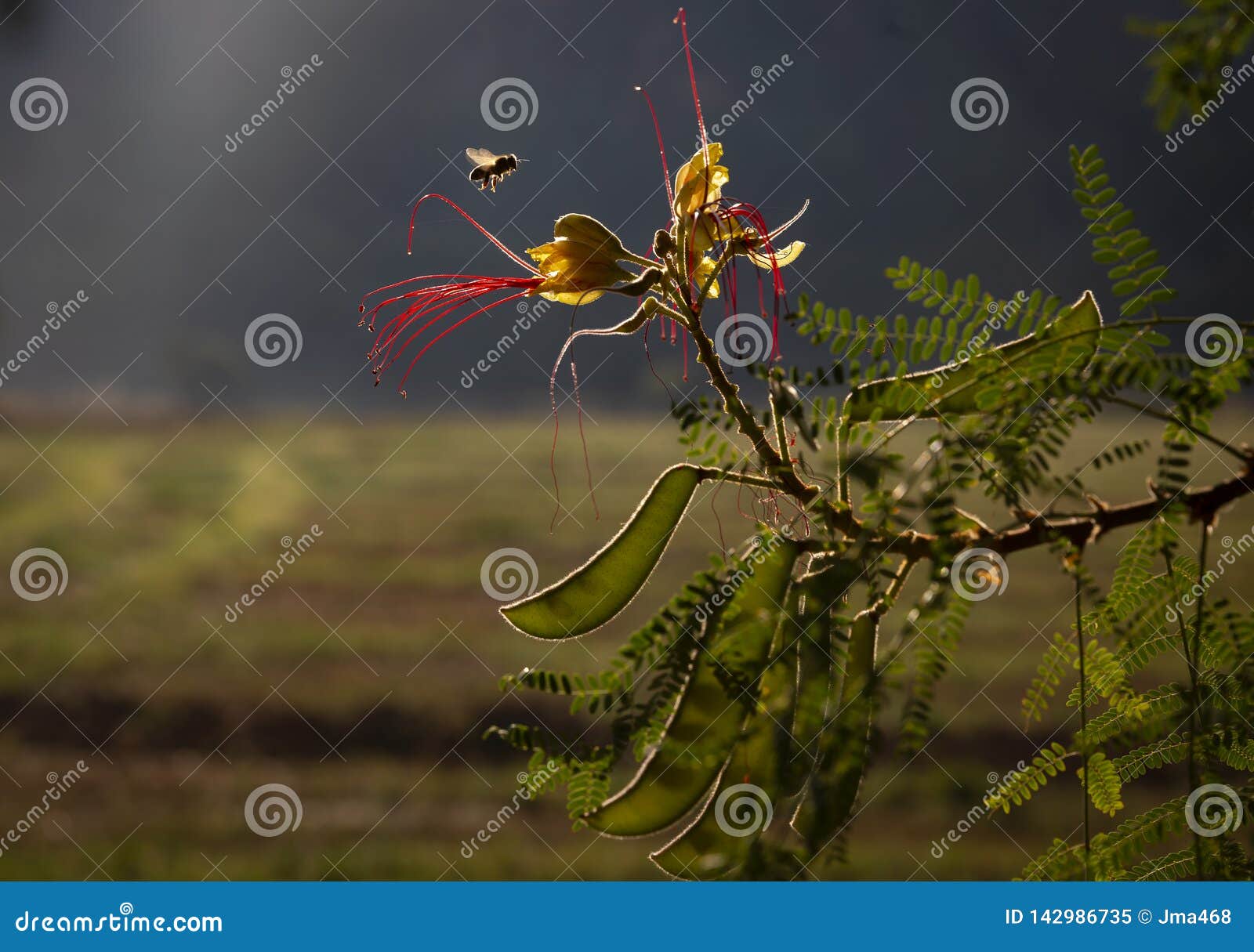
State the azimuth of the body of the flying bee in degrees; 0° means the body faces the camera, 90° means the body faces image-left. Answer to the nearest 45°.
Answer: approximately 270°
